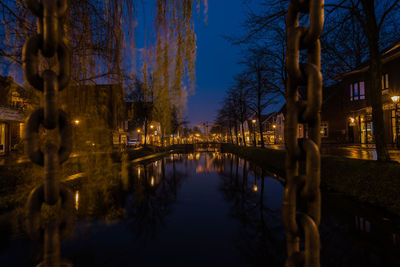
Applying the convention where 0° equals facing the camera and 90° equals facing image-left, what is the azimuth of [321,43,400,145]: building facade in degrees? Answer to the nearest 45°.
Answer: approximately 45°

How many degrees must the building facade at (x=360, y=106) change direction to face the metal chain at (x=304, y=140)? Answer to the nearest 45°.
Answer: approximately 45° to its left

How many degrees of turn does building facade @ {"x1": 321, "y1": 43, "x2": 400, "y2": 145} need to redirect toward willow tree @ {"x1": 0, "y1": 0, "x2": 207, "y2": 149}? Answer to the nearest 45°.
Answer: approximately 45° to its left

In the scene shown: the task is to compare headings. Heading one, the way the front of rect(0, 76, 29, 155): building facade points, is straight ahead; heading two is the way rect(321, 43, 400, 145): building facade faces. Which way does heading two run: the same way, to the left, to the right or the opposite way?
the opposite way

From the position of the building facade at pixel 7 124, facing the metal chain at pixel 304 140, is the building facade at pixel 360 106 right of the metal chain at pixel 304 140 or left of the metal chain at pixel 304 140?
left

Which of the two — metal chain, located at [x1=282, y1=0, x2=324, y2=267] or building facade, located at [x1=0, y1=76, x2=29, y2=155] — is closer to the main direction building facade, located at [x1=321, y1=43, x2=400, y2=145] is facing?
the building facade
